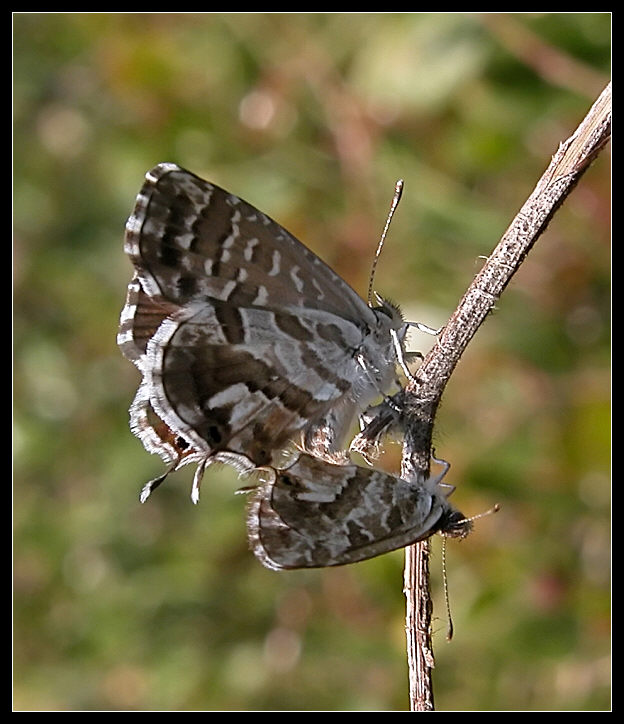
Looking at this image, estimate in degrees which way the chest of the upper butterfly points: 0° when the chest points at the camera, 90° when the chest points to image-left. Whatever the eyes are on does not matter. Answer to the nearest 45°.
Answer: approximately 270°
